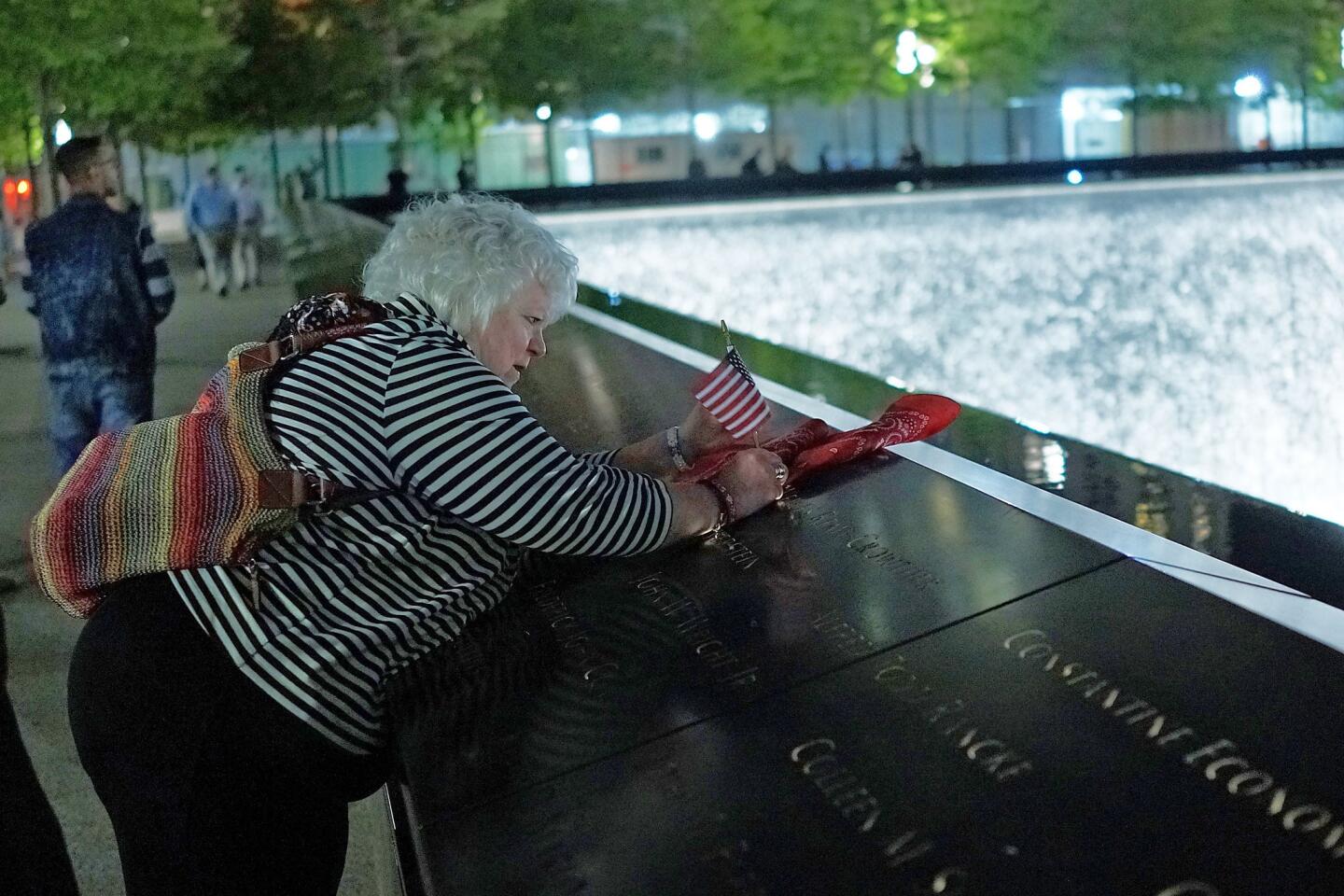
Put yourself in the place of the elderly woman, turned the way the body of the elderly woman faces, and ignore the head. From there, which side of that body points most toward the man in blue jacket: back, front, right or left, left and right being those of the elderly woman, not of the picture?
left

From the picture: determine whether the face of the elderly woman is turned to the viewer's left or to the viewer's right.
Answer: to the viewer's right

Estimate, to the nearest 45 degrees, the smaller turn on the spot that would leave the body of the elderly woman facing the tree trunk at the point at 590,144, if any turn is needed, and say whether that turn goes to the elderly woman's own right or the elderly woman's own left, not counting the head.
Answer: approximately 90° to the elderly woman's own left

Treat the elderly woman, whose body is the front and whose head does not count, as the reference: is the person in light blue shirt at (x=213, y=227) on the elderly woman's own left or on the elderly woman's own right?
on the elderly woman's own left

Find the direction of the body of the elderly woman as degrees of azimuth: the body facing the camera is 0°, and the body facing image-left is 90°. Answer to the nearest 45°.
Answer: approximately 270°

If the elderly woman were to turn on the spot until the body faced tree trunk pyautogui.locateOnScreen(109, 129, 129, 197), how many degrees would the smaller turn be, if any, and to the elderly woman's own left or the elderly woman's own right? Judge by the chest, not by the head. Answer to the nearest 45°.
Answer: approximately 90° to the elderly woman's own left

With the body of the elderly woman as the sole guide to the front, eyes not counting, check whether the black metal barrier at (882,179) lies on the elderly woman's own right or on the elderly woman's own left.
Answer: on the elderly woman's own left

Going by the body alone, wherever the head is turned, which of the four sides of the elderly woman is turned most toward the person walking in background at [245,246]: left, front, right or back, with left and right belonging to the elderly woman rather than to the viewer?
left

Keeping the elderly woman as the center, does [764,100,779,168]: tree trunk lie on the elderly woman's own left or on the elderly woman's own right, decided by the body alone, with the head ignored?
on the elderly woman's own left
